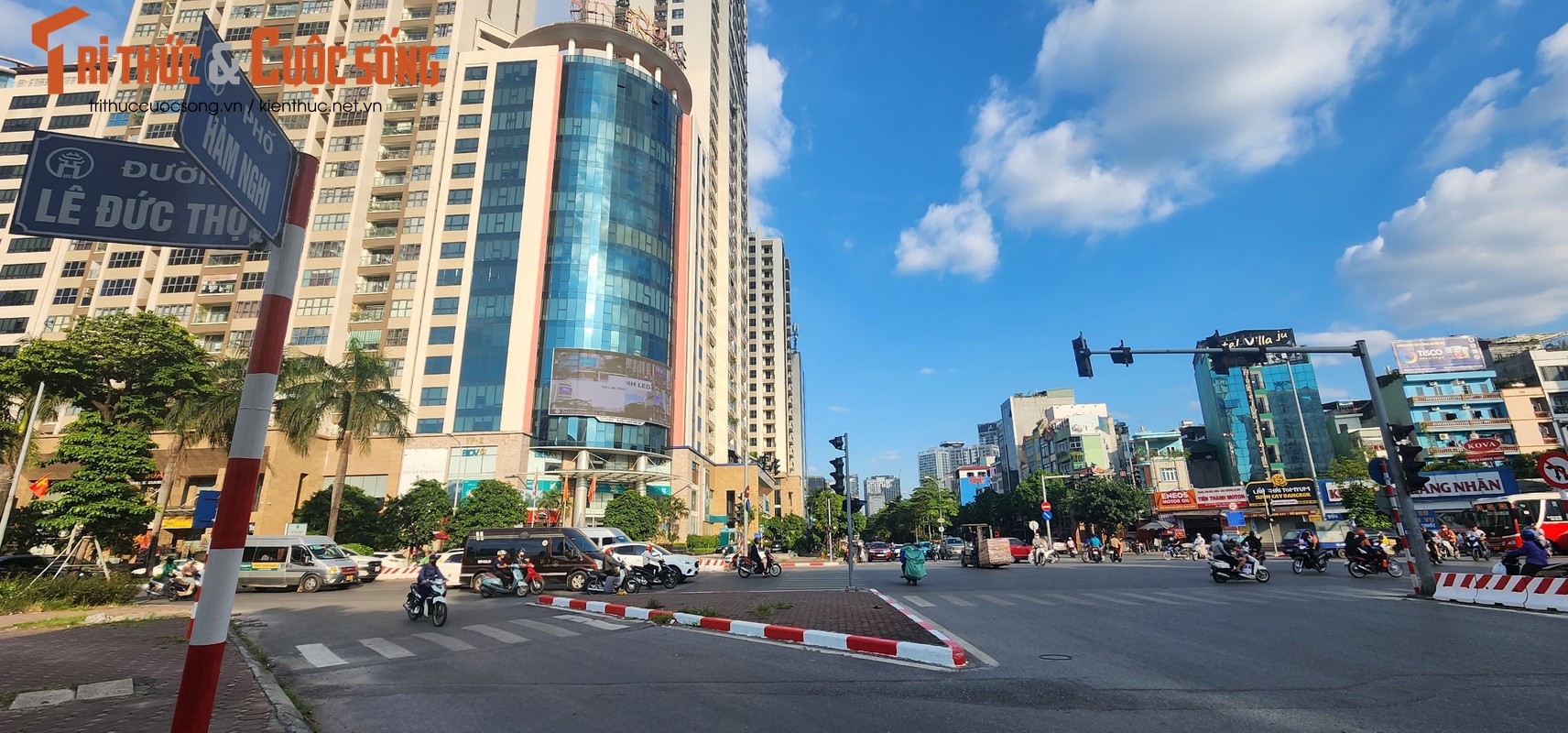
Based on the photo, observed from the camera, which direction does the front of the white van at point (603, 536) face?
facing to the right of the viewer

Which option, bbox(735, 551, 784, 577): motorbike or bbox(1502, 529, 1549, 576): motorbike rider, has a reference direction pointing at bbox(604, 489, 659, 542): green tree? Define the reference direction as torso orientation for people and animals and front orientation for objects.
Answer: the motorbike rider

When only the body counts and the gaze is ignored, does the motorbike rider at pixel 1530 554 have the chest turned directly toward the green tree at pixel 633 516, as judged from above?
yes

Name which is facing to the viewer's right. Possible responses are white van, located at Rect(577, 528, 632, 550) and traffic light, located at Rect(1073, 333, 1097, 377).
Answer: the white van

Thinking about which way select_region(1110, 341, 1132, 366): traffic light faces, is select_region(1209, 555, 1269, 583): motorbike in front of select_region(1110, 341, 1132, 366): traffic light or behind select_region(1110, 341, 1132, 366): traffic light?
in front

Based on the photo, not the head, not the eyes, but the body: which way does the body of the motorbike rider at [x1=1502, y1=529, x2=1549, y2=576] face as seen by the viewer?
to the viewer's left
